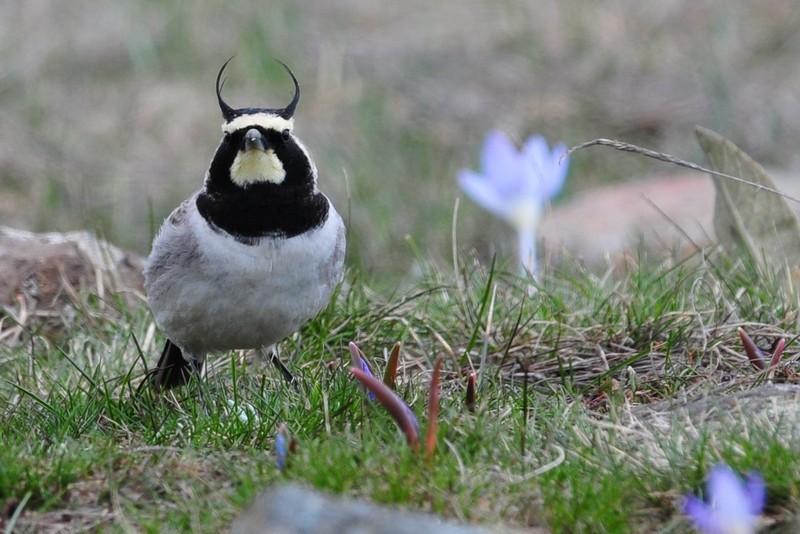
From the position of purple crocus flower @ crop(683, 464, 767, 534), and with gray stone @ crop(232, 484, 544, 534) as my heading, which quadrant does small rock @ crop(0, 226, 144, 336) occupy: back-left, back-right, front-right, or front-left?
front-right

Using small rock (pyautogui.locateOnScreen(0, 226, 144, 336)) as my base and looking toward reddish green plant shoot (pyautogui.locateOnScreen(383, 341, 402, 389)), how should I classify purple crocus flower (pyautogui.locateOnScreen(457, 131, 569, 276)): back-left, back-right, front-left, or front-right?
front-left

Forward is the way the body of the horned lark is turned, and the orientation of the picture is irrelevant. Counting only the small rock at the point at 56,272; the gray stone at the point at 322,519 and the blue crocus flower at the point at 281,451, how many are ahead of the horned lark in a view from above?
2

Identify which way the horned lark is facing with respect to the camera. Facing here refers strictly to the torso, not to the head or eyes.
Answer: toward the camera

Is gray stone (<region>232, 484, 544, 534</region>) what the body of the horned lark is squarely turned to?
yes

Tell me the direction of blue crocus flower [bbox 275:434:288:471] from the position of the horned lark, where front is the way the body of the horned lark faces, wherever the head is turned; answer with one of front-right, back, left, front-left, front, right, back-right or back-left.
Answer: front

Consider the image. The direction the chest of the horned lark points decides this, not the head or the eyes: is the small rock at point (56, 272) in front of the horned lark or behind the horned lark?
behind

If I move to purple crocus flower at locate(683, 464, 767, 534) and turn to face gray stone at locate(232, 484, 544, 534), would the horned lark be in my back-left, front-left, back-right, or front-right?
front-right

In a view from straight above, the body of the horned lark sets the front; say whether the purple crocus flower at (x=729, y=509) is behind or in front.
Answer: in front

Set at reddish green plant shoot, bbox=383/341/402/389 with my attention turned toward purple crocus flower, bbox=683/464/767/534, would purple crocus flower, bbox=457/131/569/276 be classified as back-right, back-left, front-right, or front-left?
back-left

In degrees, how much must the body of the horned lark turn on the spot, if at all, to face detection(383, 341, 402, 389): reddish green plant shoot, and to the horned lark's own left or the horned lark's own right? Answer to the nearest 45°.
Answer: approximately 45° to the horned lark's own left
